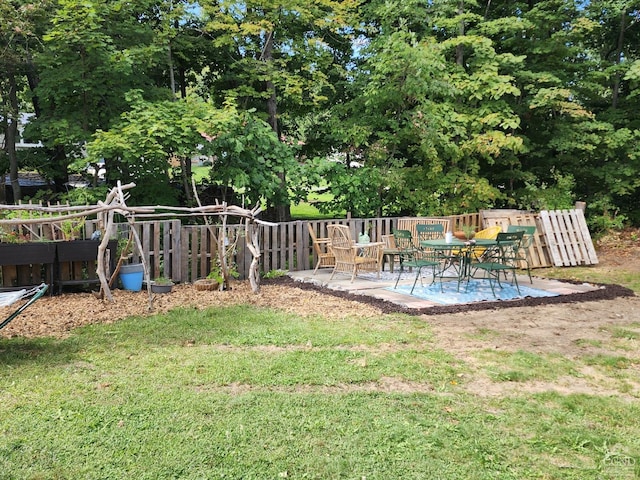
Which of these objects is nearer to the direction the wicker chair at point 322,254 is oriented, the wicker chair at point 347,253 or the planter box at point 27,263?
the wicker chair
